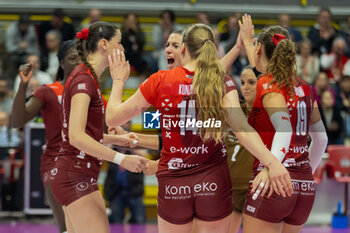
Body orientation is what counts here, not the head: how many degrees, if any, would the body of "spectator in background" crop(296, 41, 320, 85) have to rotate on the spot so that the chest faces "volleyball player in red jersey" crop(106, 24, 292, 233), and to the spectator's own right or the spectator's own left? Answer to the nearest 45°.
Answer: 0° — they already face them

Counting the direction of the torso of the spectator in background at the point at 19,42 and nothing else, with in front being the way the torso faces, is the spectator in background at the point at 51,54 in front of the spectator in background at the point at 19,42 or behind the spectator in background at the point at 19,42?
in front

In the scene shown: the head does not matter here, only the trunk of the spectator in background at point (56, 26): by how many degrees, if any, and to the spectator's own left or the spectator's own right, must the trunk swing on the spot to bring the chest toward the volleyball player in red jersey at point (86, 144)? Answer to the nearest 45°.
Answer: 0° — they already face them

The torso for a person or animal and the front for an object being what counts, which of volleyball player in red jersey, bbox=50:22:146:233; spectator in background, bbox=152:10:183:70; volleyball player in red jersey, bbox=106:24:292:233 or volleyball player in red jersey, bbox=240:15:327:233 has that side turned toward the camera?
the spectator in background

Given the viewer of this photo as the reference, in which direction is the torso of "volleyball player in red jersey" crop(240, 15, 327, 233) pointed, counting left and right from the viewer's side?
facing away from the viewer and to the left of the viewer

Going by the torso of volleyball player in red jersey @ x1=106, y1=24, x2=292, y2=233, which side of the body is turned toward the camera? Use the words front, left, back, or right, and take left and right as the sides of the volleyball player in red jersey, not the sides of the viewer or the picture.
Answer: back

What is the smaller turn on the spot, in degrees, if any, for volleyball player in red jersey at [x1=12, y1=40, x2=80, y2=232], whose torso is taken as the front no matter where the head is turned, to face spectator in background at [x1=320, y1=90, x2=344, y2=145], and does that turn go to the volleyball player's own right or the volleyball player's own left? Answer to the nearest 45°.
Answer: approximately 90° to the volleyball player's own left

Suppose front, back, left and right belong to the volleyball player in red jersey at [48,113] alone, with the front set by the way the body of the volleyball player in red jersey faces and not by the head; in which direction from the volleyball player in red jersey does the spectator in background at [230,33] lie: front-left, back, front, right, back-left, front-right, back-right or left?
left

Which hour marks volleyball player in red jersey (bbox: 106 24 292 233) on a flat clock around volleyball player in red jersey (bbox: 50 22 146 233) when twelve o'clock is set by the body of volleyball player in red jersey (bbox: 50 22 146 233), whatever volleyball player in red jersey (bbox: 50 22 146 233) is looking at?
volleyball player in red jersey (bbox: 106 24 292 233) is roughly at 1 o'clock from volleyball player in red jersey (bbox: 50 22 146 233).

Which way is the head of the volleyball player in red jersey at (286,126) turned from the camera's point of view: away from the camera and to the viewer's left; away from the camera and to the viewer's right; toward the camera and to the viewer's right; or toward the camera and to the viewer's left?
away from the camera and to the viewer's left
